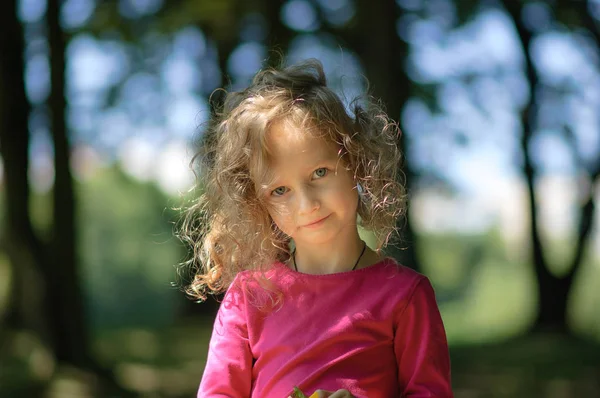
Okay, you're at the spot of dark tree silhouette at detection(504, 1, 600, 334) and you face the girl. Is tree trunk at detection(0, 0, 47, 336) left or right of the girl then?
right

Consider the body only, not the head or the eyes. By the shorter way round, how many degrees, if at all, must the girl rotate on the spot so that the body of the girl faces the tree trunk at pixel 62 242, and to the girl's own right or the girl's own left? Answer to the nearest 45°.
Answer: approximately 135° to the girl's own right

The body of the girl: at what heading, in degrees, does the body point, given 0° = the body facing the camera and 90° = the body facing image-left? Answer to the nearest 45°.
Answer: approximately 0°

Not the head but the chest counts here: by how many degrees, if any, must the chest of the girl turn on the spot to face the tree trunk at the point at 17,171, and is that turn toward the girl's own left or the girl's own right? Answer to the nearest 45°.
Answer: approximately 135° to the girl's own right

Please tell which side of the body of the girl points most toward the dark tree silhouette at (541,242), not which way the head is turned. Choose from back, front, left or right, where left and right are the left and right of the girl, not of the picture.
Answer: back
